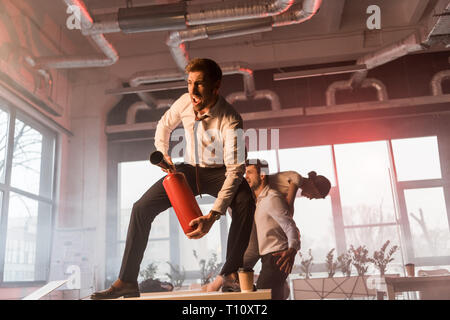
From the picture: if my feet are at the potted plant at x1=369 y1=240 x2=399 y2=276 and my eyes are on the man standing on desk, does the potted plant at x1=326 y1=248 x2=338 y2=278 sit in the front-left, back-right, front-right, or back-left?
front-right

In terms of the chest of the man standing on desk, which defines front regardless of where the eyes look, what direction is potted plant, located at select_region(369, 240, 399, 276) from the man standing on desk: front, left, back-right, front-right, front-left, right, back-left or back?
back

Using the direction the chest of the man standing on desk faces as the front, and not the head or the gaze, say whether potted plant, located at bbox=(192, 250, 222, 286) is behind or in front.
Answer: behind

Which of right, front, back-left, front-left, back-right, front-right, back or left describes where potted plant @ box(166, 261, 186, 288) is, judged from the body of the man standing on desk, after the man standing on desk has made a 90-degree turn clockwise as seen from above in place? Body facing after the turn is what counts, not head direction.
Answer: front-right

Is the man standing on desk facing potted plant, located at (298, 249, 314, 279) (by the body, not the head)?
no

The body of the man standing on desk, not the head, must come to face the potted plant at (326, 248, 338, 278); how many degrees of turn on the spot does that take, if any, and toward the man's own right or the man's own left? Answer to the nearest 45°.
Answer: approximately 180°

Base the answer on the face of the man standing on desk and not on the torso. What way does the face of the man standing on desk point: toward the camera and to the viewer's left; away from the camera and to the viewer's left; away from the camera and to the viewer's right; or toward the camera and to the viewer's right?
toward the camera and to the viewer's left

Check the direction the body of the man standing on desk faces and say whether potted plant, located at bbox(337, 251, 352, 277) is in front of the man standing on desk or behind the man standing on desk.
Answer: behind

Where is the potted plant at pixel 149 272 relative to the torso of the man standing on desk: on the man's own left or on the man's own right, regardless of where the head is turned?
on the man's own right

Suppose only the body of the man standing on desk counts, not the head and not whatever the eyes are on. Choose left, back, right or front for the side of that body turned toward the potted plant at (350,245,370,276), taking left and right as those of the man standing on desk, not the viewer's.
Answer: back

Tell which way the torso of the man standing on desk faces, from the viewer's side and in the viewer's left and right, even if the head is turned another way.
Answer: facing the viewer and to the left of the viewer
